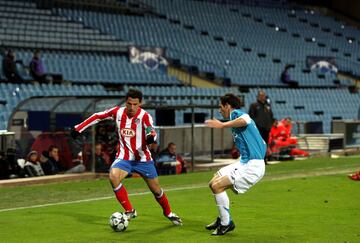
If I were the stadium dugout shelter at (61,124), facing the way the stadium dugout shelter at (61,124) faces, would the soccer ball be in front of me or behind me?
in front

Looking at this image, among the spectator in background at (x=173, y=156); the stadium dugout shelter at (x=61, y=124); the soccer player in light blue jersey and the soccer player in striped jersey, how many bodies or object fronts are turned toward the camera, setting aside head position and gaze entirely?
3

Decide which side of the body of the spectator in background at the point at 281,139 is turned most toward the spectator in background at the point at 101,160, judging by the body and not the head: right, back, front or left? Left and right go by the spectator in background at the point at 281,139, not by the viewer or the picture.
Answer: right

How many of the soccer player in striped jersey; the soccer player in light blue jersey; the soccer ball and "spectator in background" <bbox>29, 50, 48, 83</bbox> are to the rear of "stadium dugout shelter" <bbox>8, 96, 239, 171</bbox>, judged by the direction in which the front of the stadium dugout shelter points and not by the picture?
1

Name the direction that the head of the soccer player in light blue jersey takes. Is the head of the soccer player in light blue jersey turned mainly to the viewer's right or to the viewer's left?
to the viewer's left

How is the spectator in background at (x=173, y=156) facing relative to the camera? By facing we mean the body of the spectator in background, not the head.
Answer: toward the camera

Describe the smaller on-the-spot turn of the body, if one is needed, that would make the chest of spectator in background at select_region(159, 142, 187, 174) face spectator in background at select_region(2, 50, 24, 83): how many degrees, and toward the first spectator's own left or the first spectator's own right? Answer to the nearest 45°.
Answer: approximately 135° to the first spectator's own right

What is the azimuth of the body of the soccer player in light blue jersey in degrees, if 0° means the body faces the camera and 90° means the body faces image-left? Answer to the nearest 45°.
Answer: approximately 90°

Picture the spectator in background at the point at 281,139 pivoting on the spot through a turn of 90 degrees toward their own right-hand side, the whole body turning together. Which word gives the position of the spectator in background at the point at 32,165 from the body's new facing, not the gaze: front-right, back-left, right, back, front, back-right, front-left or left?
front

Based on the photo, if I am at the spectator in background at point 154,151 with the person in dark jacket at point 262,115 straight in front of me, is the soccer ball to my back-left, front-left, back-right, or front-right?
back-right

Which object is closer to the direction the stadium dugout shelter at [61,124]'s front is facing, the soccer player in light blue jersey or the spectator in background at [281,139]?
the soccer player in light blue jersey
